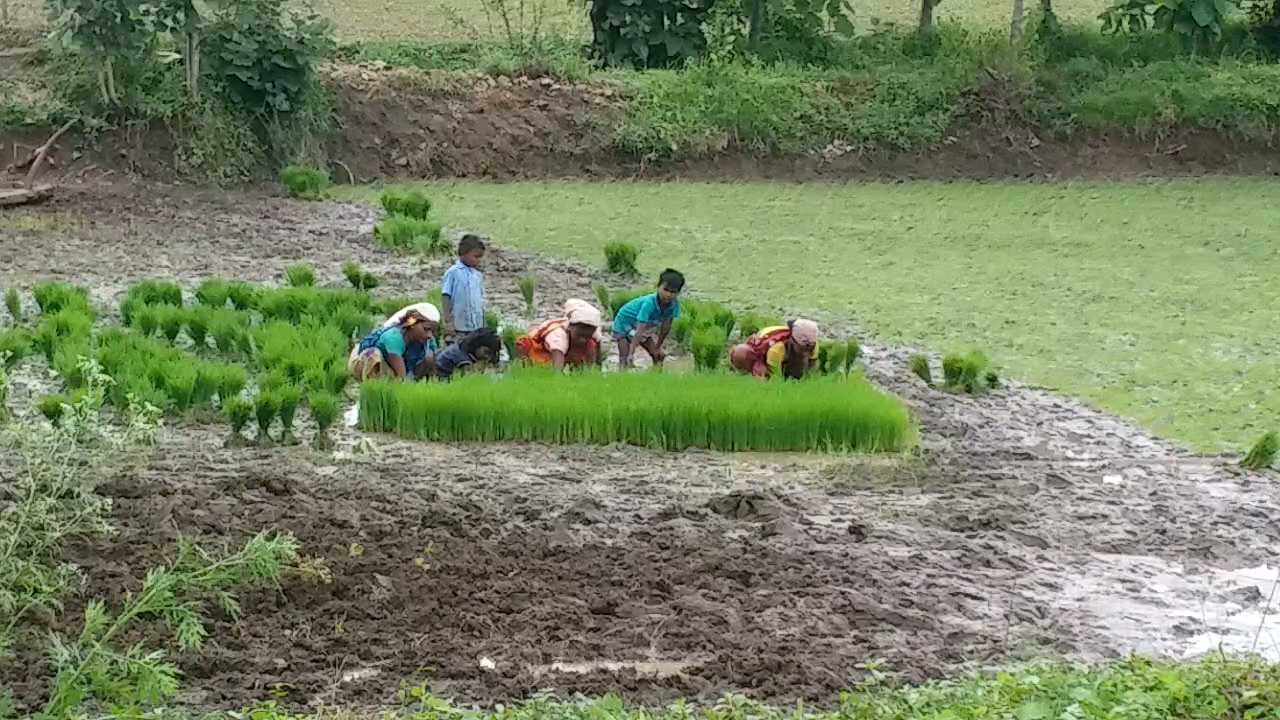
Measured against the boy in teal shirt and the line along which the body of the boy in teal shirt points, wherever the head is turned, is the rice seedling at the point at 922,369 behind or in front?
in front

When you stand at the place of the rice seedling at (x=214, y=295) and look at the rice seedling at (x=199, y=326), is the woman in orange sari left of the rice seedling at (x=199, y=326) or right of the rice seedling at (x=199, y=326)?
left

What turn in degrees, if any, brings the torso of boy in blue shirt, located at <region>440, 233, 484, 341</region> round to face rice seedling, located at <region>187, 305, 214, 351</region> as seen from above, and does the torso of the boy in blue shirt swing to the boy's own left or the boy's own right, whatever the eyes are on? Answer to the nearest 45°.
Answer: approximately 135° to the boy's own right

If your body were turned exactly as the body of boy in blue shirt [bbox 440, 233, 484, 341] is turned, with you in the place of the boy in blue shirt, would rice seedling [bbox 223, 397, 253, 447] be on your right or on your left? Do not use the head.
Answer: on your right

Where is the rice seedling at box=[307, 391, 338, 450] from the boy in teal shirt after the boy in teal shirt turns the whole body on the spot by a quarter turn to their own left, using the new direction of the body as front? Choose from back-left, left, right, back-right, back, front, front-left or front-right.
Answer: back

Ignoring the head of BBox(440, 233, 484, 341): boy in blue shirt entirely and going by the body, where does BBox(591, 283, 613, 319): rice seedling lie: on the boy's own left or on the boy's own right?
on the boy's own left

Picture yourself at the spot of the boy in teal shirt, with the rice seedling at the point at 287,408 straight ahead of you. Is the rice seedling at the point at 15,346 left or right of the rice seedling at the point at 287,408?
right

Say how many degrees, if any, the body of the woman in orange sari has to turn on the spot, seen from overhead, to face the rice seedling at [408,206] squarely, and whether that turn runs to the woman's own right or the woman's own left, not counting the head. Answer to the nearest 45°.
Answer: approximately 135° to the woman's own left

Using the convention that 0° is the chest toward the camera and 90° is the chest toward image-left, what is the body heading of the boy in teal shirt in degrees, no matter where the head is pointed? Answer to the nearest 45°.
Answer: approximately 315°

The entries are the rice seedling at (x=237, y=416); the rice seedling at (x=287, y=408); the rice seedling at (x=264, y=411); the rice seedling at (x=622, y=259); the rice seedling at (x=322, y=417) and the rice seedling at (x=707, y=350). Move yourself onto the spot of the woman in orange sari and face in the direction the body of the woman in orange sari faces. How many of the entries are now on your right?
4

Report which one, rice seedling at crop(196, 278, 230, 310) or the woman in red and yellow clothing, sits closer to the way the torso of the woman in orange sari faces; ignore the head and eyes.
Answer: the woman in red and yellow clothing

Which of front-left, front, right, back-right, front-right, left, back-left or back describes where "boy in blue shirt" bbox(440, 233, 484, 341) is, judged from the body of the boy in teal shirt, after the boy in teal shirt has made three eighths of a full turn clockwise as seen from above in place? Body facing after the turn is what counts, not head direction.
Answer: front

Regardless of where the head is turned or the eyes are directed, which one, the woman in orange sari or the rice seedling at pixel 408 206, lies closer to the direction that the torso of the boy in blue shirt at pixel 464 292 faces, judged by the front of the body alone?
the woman in orange sari

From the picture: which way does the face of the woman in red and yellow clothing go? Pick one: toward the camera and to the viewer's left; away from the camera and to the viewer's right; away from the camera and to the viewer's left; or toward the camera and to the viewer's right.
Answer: toward the camera and to the viewer's right

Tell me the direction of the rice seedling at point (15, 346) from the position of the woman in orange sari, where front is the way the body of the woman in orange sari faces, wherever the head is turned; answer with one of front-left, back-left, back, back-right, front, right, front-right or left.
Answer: back-right
